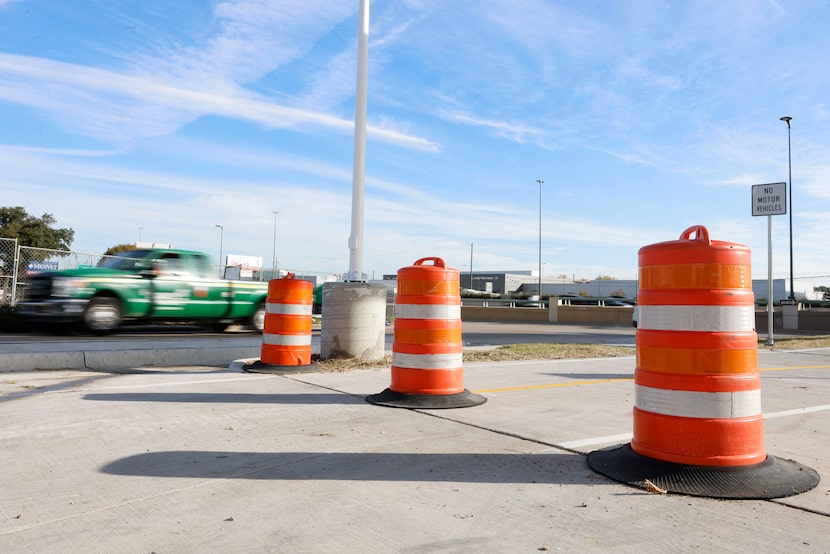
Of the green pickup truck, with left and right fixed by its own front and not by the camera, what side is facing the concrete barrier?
back

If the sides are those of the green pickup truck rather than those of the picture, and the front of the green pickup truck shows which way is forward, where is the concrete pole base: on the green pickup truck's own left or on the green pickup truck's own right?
on the green pickup truck's own left

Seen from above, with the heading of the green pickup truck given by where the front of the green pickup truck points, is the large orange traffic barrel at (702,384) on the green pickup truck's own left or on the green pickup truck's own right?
on the green pickup truck's own left

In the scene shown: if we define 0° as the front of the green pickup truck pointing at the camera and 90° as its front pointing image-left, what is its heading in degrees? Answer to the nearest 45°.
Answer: approximately 45°

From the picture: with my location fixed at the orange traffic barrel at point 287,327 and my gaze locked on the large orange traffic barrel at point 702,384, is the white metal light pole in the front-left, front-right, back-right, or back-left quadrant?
back-left

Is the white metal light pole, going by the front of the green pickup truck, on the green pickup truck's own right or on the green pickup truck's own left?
on the green pickup truck's own left

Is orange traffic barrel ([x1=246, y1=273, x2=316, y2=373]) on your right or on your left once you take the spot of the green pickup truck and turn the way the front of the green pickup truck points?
on your left

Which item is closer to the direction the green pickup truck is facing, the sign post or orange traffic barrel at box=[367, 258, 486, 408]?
the orange traffic barrel
